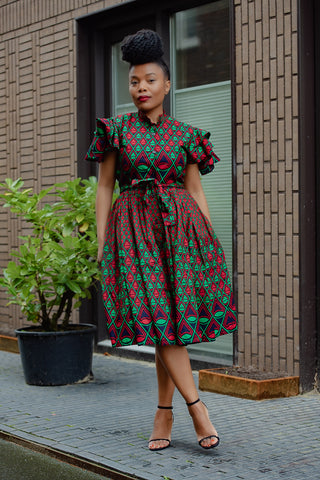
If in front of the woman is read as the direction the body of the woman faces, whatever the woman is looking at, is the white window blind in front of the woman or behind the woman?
behind

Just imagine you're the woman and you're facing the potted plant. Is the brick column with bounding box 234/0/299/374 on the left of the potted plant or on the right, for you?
right

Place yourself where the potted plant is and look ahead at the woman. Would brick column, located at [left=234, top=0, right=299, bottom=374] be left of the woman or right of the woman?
left

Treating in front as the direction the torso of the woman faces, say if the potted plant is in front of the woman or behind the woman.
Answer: behind

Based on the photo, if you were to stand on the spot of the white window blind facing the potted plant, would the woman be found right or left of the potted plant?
left

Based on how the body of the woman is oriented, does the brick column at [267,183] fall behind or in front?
behind

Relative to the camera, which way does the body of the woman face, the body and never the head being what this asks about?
toward the camera
